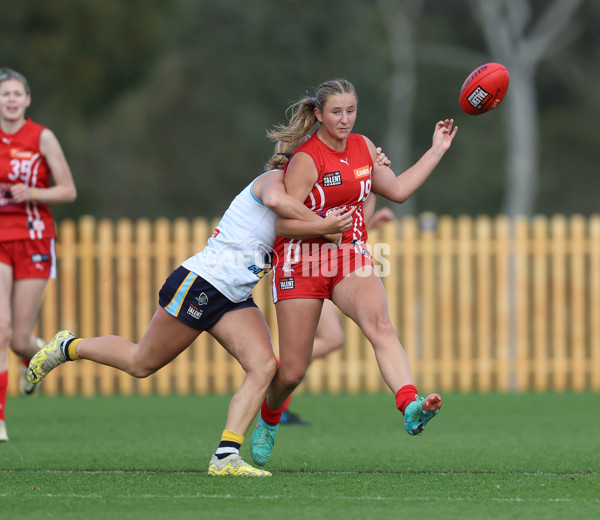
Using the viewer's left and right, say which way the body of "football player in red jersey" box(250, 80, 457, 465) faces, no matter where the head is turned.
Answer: facing the viewer and to the right of the viewer

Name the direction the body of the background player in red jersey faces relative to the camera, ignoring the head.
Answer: toward the camera

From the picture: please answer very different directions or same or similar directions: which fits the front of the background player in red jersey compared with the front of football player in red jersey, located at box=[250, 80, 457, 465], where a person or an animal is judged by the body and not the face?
same or similar directions

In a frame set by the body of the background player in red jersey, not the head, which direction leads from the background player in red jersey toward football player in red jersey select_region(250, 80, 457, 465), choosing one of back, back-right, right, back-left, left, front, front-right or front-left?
front-left

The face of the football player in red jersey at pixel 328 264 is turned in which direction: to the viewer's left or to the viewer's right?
to the viewer's right

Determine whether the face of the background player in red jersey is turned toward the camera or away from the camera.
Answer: toward the camera

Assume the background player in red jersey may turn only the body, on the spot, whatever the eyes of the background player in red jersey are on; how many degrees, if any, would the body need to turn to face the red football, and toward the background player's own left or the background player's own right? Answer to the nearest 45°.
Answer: approximately 45° to the background player's own left

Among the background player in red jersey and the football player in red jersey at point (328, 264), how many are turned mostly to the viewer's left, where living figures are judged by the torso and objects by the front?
0

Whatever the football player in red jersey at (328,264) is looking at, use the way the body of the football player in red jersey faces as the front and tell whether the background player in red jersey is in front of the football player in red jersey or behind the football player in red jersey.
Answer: behind
